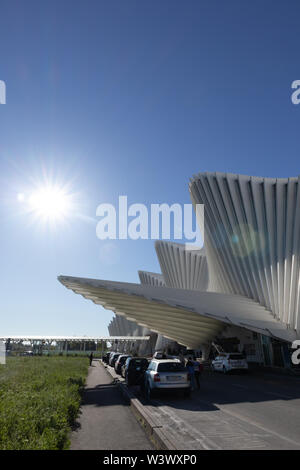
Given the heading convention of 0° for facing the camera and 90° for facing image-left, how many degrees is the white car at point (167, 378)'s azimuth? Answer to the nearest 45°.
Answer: approximately 180°

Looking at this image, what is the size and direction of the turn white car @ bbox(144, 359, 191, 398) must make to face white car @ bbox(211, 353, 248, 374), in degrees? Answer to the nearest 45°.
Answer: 0° — it already faces it
